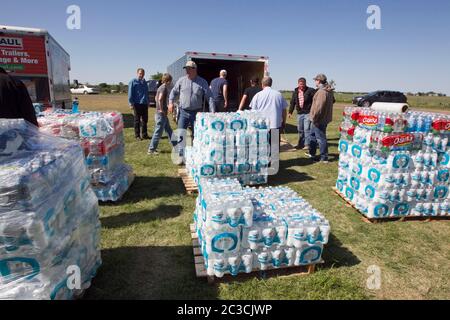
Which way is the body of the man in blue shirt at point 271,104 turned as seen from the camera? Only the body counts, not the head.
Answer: away from the camera

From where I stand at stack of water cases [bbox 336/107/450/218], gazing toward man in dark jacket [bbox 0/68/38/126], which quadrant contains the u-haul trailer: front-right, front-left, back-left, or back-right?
front-right

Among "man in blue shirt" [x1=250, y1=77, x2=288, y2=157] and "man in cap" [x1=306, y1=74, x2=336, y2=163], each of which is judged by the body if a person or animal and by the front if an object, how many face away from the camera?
1

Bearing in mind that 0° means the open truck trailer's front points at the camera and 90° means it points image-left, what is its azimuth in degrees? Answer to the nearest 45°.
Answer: approximately 135°

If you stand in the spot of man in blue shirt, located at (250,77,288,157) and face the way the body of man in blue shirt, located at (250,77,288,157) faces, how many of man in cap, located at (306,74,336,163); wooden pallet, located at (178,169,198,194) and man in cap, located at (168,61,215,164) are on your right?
1

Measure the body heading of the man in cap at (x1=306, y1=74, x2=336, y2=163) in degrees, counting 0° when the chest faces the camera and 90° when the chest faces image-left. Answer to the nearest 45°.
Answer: approximately 90°

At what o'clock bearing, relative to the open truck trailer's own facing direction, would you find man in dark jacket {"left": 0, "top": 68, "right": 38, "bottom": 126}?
The man in dark jacket is roughly at 8 o'clock from the open truck trailer.

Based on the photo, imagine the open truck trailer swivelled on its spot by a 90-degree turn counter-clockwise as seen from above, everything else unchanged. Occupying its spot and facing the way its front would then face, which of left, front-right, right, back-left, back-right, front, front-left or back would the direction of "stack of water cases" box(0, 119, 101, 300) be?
front-left

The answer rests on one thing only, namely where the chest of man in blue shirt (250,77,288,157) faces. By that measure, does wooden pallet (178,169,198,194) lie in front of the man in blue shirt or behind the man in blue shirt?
behind

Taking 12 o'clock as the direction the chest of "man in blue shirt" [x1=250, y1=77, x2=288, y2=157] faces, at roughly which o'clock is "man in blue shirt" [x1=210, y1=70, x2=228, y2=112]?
"man in blue shirt" [x1=210, y1=70, x2=228, y2=112] is roughly at 11 o'clock from "man in blue shirt" [x1=250, y1=77, x2=288, y2=157].

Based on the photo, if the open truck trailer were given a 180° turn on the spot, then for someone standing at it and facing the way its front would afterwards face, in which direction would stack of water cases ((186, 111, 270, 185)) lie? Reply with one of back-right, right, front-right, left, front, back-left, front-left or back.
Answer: front-right

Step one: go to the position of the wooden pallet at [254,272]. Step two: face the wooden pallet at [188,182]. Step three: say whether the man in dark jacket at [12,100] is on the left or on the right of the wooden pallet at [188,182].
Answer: left

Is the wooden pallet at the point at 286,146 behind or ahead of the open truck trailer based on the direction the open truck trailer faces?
behind
